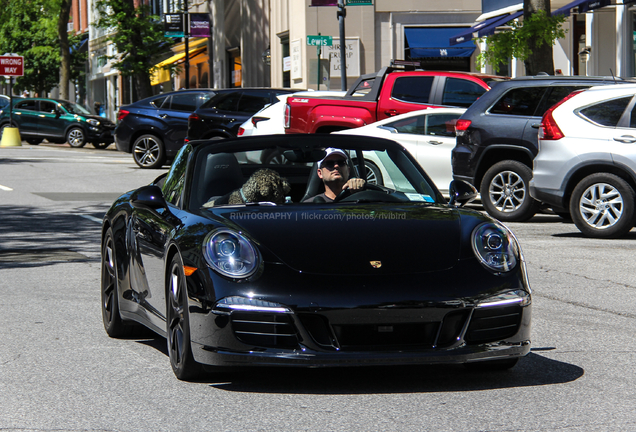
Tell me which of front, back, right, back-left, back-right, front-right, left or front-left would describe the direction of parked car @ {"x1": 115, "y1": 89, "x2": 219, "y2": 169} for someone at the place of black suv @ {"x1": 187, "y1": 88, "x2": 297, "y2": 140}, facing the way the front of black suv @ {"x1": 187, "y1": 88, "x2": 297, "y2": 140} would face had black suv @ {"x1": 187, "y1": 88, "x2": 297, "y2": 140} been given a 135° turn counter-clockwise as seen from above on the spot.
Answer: front

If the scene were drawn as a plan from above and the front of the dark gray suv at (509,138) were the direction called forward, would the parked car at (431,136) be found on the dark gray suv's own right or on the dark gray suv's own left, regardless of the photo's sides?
on the dark gray suv's own left

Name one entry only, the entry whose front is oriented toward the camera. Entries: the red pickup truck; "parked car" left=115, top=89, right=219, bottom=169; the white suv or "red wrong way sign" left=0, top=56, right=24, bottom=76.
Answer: the red wrong way sign

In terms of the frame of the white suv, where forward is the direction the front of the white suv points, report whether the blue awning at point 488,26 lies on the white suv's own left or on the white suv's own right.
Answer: on the white suv's own left

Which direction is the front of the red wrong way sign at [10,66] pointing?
toward the camera

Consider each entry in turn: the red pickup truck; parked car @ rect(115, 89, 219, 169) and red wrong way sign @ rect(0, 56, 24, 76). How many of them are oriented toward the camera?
1

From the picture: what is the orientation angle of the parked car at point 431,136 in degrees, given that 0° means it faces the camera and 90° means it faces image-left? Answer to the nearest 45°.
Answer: approximately 270°

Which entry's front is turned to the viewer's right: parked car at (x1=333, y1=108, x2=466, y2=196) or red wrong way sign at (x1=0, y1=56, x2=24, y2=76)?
the parked car

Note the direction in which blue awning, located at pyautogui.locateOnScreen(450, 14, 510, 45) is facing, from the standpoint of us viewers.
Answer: facing the viewer and to the left of the viewer

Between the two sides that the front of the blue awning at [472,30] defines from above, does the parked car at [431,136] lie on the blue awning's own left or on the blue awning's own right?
on the blue awning's own left

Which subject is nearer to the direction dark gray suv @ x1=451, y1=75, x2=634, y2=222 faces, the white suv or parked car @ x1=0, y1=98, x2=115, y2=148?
the white suv

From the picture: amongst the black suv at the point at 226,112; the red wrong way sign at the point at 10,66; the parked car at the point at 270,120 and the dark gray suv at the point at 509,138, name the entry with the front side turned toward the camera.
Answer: the red wrong way sign

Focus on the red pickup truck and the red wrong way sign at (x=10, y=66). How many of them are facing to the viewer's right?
1
